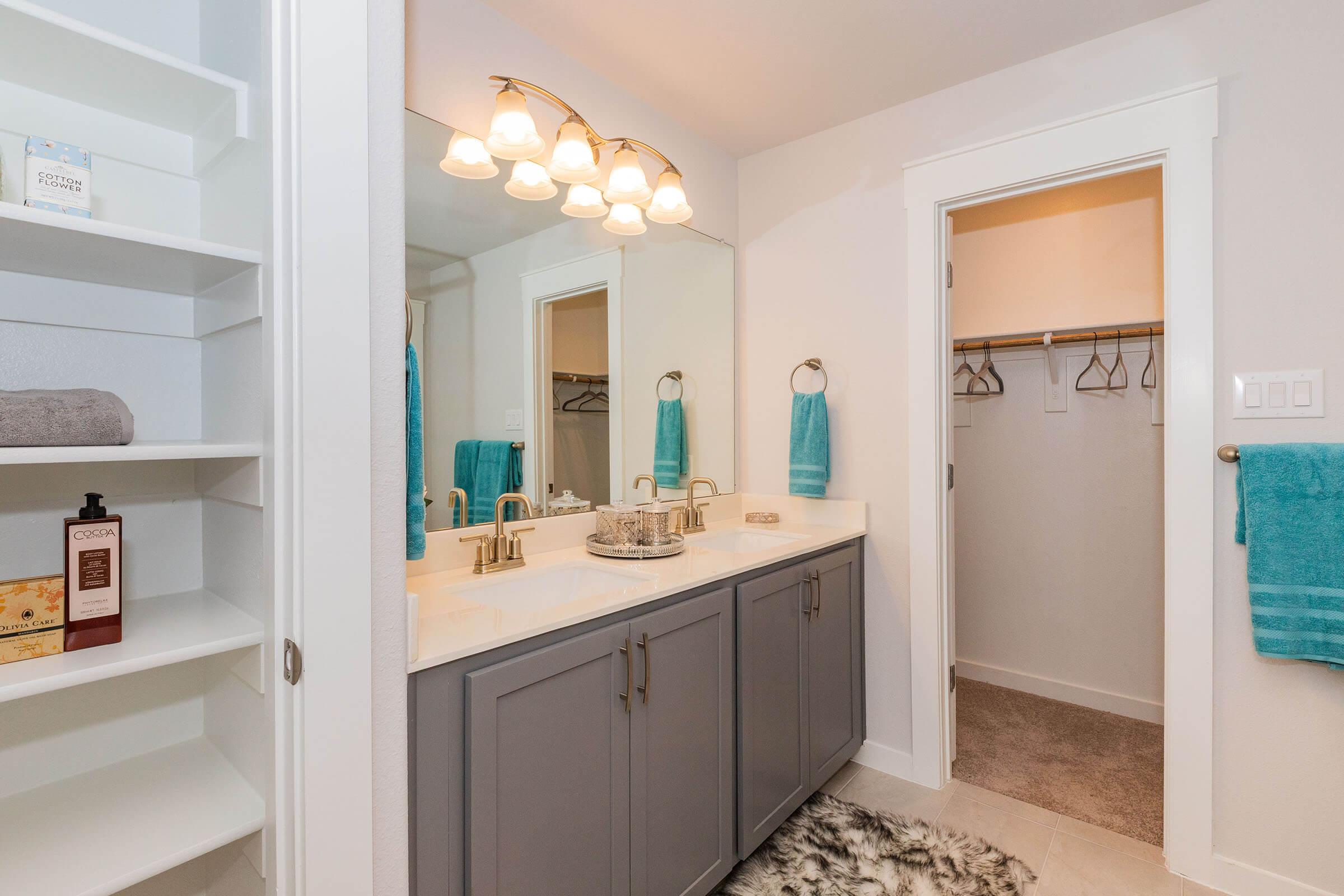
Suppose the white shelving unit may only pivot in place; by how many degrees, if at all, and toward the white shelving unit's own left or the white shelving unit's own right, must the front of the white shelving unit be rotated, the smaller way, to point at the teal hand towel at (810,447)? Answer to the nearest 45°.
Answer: approximately 45° to the white shelving unit's own left

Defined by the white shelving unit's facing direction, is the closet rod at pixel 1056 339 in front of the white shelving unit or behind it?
in front

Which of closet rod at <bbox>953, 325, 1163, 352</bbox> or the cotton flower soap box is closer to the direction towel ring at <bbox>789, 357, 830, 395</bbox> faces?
the cotton flower soap box

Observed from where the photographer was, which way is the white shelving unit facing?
facing the viewer and to the right of the viewer

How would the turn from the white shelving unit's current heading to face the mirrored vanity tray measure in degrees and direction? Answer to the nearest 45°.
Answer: approximately 45° to its left

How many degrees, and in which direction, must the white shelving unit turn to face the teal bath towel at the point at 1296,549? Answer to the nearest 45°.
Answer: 0° — it already faces it

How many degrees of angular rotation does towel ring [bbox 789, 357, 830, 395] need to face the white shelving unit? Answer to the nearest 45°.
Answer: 0° — it already faces it

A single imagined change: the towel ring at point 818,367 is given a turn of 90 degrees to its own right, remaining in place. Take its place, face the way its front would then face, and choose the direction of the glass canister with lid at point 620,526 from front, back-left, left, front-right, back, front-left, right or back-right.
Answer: left

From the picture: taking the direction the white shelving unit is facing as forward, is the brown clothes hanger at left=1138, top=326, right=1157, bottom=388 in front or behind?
in front

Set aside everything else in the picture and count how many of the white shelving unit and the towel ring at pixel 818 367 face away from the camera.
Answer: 0

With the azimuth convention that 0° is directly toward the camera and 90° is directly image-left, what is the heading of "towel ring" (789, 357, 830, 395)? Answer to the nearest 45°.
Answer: approximately 45°

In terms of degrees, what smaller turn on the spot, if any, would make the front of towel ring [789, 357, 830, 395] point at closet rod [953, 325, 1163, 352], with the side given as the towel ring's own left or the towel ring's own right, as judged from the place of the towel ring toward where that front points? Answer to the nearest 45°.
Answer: approximately 180°
